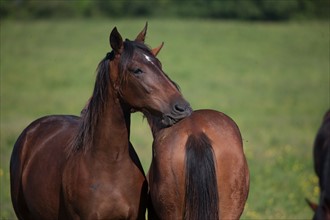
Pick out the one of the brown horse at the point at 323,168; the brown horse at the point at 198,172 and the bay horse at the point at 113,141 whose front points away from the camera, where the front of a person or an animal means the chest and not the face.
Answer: the brown horse at the point at 198,172

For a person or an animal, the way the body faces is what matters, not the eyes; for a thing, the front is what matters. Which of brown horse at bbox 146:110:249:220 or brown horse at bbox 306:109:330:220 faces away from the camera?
brown horse at bbox 146:110:249:220

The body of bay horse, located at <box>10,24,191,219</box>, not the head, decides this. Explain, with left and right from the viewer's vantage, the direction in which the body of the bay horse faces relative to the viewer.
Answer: facing the viewer and to the right of the viewer

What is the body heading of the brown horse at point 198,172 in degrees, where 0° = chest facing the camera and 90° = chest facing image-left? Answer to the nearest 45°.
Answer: approximately 180°

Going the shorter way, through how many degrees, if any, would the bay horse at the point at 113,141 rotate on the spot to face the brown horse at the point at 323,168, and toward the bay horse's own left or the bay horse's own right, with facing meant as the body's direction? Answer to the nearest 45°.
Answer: approximately 45° to the bay horse's own left
